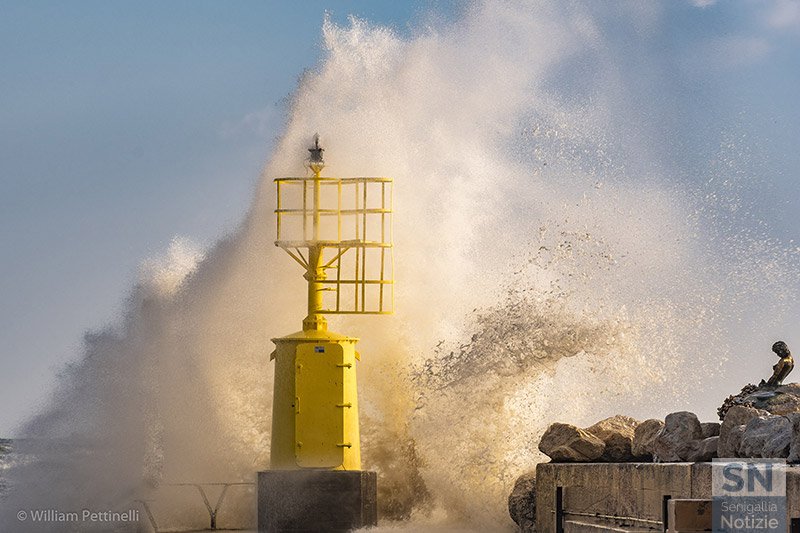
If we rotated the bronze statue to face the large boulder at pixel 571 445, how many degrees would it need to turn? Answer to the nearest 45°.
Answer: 0° — it already faces it

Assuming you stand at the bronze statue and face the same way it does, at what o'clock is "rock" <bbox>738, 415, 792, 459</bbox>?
The rock is roughly at 9 o'clock from the bronze statue.

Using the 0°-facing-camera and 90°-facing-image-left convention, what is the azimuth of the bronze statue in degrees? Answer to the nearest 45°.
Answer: approximately 90°

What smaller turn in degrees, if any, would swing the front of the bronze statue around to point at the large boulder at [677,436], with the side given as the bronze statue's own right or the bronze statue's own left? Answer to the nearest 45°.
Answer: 0° — it already faces it

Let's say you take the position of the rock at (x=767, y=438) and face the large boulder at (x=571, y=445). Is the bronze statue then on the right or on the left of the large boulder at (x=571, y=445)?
right

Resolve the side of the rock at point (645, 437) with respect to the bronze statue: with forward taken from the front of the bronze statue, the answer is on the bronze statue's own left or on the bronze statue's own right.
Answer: on the bronze statue's own left

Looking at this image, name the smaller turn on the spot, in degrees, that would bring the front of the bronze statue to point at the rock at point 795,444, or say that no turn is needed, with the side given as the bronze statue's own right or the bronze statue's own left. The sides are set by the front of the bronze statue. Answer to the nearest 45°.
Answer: approximately 90° to the bronze statue's own left

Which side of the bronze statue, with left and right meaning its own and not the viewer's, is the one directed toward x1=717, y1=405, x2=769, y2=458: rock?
left
